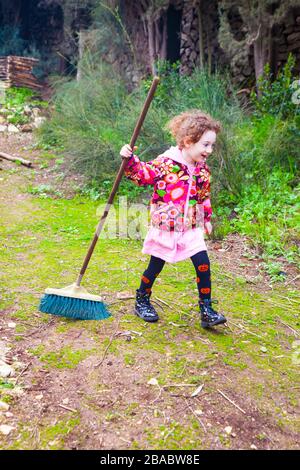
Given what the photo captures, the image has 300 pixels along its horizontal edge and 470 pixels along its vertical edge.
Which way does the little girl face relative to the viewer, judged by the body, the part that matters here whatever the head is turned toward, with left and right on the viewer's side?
facing the viewer and to the right of the viewer

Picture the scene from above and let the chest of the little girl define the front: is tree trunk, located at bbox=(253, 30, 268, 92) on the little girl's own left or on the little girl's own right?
on the little girl's own left
